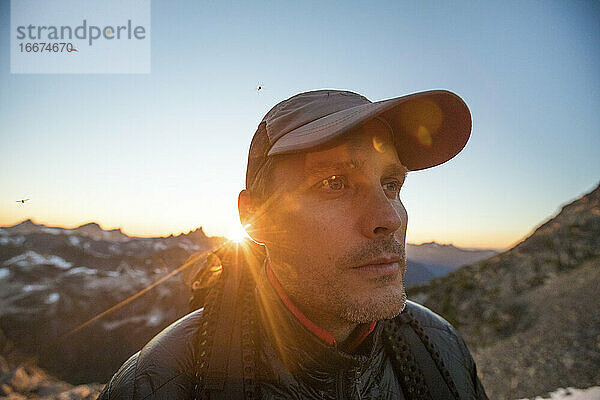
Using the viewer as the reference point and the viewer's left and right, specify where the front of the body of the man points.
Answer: facing the viewer and to the right of the viewer

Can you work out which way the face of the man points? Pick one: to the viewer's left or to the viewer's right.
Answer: to the viewer's right
